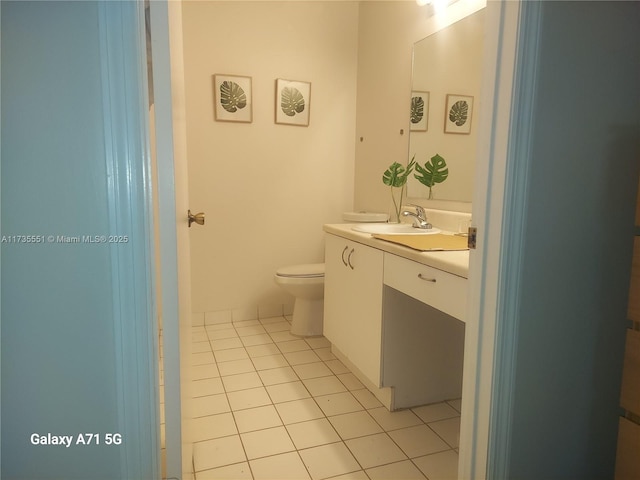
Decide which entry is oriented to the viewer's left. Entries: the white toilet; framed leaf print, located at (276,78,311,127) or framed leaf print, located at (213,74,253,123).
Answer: the white toilet

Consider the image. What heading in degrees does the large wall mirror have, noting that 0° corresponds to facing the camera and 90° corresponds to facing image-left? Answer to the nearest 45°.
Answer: approximately 45°

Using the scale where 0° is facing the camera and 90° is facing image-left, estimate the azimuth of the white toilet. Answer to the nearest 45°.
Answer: approximately 90°

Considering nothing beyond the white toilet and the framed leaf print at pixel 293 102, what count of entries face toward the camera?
1

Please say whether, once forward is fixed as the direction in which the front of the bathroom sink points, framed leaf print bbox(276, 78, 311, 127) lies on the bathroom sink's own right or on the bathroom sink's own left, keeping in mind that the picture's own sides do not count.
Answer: on the bathroom sink's own right
